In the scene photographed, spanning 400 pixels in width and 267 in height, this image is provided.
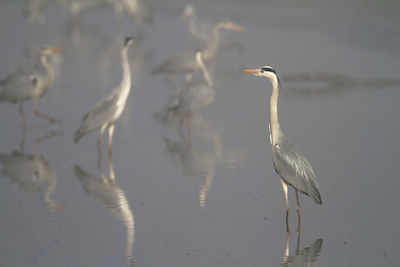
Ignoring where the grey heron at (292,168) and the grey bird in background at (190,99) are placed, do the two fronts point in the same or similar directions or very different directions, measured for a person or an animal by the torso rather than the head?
very different directions

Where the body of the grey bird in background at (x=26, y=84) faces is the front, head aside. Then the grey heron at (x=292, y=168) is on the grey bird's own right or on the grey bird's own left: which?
on the grey bird's own right

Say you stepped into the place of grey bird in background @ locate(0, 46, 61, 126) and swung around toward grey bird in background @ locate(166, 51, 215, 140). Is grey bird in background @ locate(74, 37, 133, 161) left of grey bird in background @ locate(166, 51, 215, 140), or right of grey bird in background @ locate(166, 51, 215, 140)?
right

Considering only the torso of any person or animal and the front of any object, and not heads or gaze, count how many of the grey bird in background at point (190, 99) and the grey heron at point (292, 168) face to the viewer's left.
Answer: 1

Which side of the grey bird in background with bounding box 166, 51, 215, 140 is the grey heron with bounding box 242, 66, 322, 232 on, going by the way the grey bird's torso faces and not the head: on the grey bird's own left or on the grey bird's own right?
on the grey bird's own right

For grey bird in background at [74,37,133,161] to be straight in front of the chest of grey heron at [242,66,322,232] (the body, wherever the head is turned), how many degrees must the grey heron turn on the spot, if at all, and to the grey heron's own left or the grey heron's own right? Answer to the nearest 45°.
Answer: approximately 45° to the grey heron's own right

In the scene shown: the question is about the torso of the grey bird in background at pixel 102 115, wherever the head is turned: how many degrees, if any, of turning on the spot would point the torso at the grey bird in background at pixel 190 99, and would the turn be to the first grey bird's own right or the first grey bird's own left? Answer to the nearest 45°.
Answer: approximately 45° to the first grey bird's own left

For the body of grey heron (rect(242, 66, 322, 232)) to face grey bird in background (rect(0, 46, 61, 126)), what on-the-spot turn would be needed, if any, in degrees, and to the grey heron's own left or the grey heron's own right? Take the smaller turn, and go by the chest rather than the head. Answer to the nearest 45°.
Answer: approximately 45° to the grey heron's own right

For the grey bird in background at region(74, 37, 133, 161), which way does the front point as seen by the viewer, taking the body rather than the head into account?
to the viewer's right

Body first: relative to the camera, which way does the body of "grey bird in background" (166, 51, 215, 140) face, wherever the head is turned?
to the viewer's right

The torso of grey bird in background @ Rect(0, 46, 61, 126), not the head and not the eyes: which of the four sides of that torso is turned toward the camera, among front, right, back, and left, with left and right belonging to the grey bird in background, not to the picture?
right

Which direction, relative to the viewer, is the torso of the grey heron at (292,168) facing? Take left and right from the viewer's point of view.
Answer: facing to the left of the viewer
